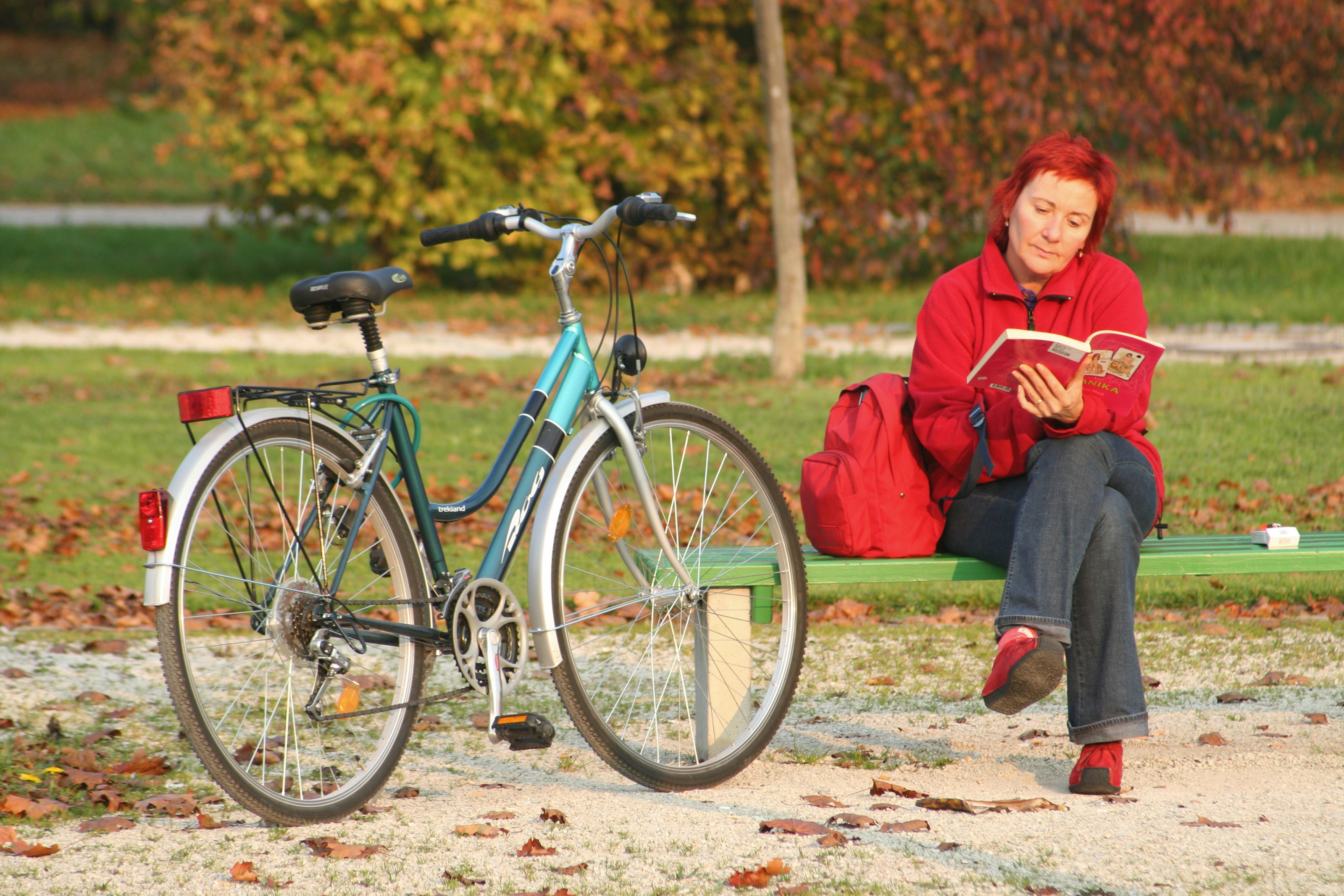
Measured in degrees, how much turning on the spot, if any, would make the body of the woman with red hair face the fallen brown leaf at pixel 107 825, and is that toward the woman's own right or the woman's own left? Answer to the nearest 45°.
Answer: approximately 90° to the woman's own right

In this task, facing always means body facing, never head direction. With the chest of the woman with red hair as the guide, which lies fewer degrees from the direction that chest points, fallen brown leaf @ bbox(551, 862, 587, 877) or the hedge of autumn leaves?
the fallen brown leaf

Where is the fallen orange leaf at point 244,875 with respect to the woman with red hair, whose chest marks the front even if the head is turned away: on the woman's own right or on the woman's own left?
on the woman's own right

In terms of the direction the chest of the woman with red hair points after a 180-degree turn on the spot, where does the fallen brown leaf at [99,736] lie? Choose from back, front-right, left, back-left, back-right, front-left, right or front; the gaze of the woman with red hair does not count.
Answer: left

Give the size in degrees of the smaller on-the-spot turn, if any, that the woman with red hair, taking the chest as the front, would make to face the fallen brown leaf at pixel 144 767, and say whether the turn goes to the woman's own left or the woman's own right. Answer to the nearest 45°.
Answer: approximately 90° to the woman's own right

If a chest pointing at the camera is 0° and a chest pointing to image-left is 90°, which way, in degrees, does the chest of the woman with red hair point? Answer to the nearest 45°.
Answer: approximately 0°

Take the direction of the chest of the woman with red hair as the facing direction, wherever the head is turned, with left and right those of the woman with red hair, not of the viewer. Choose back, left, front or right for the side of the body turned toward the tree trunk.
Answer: back

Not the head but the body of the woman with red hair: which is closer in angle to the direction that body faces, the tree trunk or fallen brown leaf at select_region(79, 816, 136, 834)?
the fallen brown leaf

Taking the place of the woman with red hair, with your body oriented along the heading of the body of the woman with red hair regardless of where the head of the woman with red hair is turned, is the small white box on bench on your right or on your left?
on your left
